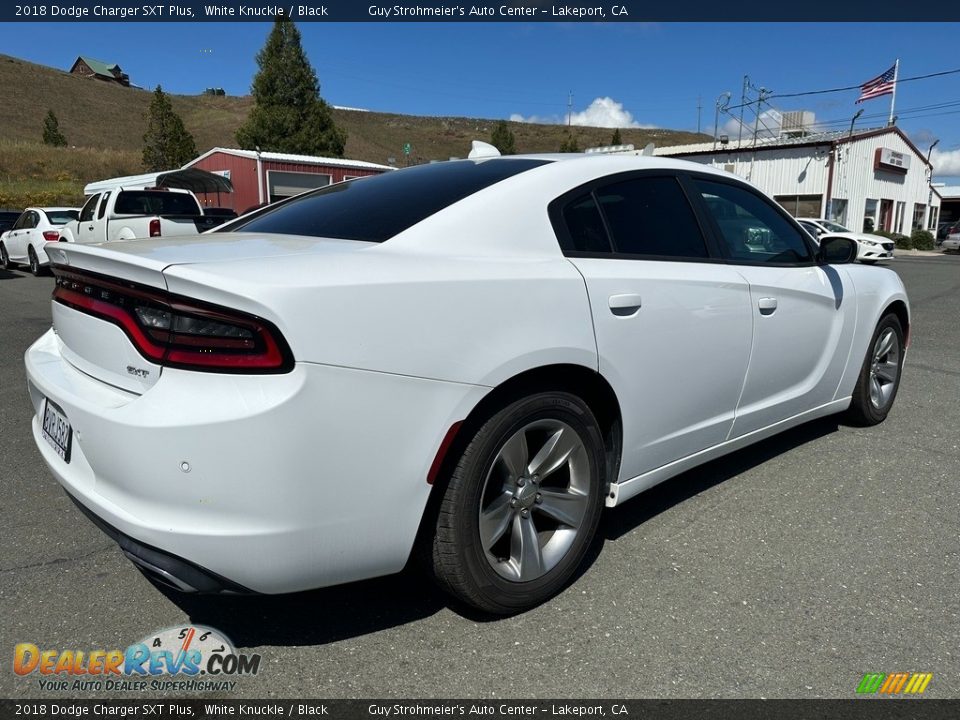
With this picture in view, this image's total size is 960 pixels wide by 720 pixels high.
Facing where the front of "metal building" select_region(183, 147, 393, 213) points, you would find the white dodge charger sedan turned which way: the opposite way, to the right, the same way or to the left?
to the left

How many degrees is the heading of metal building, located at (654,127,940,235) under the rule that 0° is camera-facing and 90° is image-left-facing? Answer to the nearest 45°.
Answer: approximately 315°

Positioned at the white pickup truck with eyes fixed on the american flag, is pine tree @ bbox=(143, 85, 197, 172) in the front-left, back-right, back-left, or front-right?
front-left

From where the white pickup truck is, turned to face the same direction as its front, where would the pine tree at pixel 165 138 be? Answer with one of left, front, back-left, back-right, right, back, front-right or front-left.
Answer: front-right

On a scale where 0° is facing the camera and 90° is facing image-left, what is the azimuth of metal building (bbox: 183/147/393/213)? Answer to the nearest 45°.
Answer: approximately 315°

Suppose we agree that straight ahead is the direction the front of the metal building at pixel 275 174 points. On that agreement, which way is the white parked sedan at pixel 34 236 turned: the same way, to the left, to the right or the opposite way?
the opposite way

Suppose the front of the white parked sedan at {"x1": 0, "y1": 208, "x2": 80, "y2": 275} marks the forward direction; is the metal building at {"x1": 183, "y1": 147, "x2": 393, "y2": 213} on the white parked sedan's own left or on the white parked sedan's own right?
on the white parked sedan's own right

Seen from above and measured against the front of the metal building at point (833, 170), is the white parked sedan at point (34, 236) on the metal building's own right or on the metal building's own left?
on the metal building's own right

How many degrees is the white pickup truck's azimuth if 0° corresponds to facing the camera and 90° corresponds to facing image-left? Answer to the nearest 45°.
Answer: approximately 135°

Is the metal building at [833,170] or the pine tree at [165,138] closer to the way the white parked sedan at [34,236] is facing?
the pine tree

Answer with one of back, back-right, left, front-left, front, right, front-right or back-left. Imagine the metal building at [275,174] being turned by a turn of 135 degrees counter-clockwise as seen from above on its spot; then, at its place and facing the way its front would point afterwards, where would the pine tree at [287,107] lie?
front

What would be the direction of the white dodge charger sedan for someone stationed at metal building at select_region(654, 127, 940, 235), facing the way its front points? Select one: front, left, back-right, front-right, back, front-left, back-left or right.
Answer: front-right

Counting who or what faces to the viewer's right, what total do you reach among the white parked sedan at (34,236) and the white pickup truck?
0

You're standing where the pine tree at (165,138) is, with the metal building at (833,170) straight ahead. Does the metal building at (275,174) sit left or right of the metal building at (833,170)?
right

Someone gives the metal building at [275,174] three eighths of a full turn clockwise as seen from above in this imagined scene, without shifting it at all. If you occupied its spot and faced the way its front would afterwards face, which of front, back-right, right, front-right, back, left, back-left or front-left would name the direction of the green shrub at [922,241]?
back

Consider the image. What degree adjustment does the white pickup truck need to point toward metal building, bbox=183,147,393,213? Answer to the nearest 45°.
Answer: approximately 45° to its right

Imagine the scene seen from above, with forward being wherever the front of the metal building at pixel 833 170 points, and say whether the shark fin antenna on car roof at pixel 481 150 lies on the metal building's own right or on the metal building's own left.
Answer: on the metal building's own right

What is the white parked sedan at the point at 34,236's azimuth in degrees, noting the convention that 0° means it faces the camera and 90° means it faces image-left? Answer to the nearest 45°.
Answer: approximately 135°

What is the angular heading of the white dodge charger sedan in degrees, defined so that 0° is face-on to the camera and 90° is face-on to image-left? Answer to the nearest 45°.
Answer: approximately 225°
